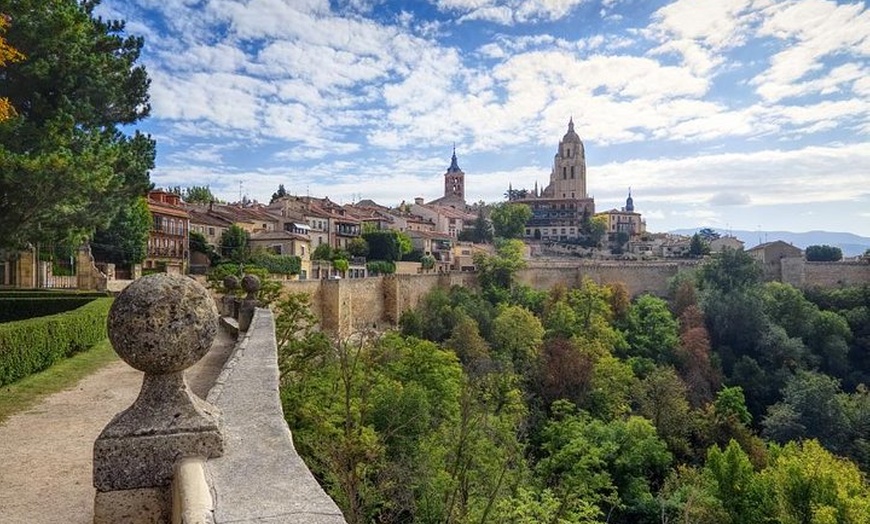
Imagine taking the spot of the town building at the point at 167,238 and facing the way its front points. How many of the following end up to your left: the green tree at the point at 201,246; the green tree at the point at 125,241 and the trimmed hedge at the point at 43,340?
1

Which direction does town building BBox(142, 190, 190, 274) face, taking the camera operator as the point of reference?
facing the viewer and to the right of the viewer

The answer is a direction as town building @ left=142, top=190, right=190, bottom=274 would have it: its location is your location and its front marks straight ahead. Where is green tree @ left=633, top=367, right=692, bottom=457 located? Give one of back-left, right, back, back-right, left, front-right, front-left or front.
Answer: front

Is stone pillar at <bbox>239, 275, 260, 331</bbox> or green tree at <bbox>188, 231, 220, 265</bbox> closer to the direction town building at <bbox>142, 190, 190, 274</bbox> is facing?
the stone pillar

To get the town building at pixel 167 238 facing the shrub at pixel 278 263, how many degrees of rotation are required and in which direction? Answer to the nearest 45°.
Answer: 0° — it already faces it

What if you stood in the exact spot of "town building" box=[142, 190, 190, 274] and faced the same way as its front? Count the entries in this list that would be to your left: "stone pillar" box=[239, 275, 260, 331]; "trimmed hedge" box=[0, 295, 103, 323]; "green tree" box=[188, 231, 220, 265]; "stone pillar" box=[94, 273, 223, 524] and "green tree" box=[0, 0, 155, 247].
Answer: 1

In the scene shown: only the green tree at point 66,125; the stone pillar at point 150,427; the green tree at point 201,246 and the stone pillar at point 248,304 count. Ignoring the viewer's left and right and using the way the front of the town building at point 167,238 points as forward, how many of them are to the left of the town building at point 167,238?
1

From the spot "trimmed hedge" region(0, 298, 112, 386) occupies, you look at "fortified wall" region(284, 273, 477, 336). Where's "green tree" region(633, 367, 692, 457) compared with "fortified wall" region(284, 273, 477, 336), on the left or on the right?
right

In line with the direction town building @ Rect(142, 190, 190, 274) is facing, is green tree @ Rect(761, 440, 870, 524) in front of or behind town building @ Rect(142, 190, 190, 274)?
in front

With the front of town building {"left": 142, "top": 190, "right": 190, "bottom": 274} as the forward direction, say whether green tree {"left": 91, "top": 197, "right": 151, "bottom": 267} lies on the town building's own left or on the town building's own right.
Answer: on the town building's own right

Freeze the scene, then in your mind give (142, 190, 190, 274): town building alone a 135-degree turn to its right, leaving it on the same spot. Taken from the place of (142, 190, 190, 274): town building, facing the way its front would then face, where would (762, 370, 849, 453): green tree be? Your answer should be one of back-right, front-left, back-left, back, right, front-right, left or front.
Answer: back-left

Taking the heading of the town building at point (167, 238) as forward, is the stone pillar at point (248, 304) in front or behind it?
in front

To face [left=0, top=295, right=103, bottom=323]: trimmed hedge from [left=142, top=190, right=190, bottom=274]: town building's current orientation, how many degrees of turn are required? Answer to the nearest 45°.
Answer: approximately 45° to its right

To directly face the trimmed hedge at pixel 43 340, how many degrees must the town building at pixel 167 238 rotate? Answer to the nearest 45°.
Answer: approximately 45° to its right

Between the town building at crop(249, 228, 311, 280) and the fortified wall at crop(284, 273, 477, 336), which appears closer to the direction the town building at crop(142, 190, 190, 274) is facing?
the fortified wall

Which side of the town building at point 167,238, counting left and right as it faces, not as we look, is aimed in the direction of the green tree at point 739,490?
front

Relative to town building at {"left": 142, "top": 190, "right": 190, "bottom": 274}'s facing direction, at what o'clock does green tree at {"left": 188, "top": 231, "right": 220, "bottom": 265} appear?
The green tree is roughly at 9 o'clock from the town building.
